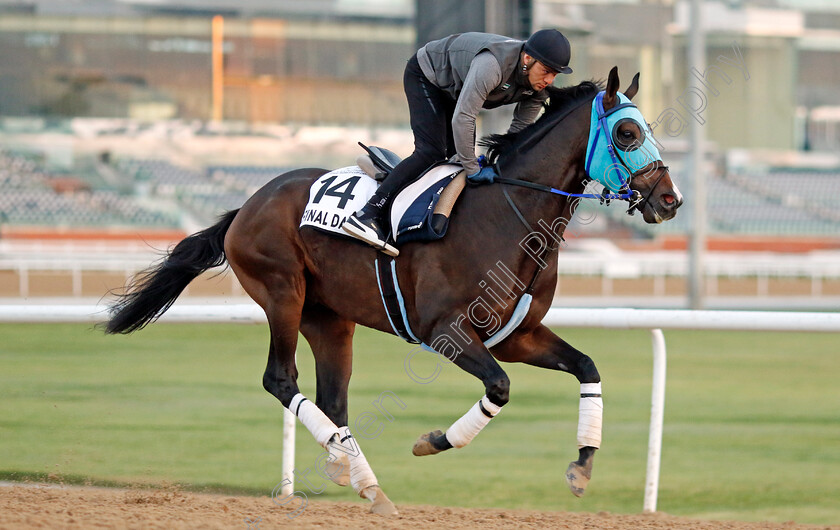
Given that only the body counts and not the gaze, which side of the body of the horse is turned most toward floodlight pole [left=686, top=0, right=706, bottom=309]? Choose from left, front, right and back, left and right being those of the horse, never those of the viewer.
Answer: left

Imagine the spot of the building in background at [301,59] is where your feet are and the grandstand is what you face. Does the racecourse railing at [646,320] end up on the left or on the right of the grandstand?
left

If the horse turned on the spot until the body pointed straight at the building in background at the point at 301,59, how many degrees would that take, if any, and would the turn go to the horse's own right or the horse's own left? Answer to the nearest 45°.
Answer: approximately 90° to the horse's own left

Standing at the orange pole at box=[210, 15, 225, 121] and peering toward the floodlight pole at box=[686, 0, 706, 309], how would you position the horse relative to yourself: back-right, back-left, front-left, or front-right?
front-right

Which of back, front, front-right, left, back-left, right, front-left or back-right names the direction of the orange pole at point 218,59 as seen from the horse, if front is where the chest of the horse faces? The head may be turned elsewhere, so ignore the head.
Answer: left

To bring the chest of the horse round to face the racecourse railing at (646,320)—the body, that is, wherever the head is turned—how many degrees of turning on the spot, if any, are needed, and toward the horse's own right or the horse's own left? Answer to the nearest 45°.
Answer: approximately 45° to the horse's own left

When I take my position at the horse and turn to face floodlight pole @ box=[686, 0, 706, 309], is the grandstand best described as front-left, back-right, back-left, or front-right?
front-left

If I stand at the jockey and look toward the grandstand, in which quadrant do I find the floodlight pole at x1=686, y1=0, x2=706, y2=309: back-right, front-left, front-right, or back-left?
front-right

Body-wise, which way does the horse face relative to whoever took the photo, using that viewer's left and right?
facing to the right of the viewer
